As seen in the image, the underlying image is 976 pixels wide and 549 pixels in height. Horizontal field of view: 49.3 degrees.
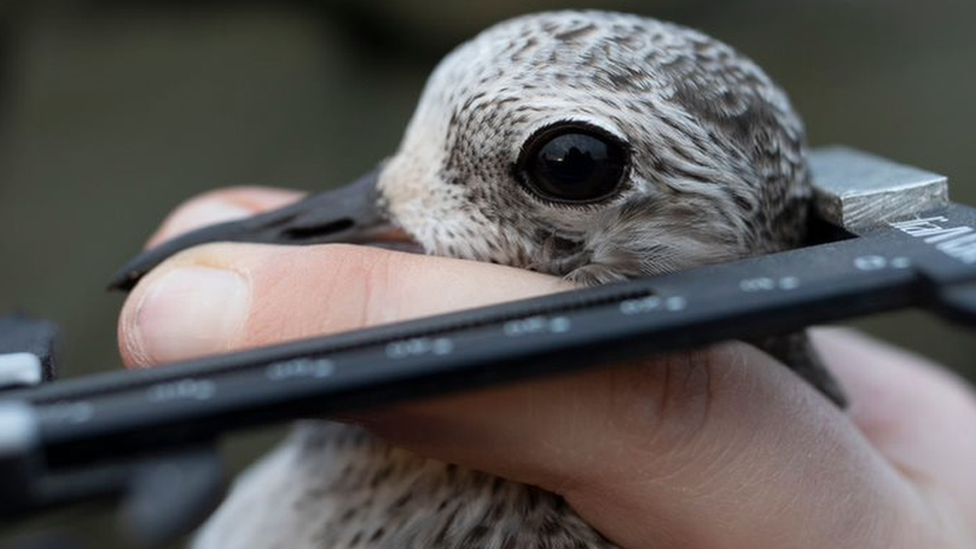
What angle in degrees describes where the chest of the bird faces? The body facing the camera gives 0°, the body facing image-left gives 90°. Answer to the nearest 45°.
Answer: approximately 90°
